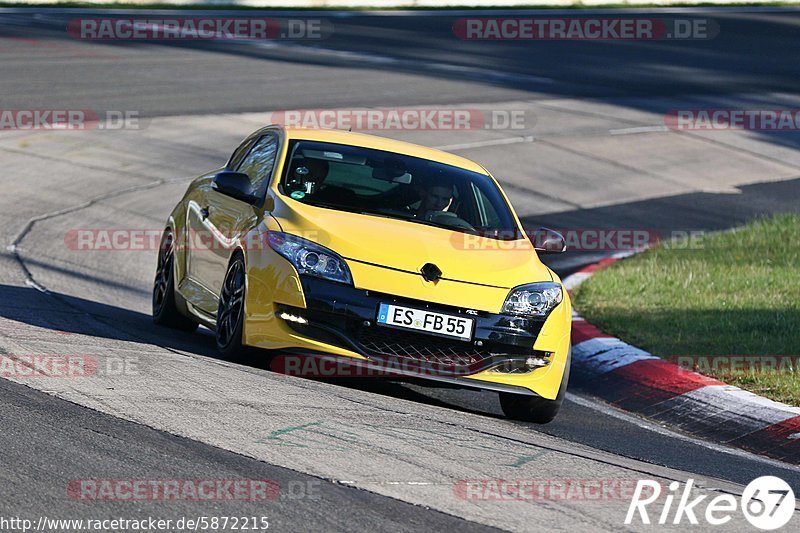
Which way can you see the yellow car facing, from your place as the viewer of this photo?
facing the viewer and to the right of the viewer
